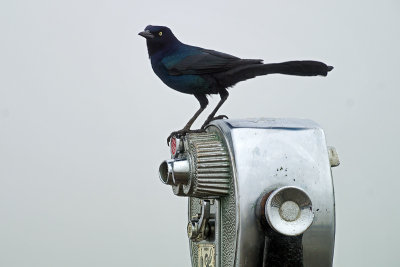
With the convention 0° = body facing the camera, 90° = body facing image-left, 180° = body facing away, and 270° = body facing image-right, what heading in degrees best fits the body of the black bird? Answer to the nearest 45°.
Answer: approximately 90°
